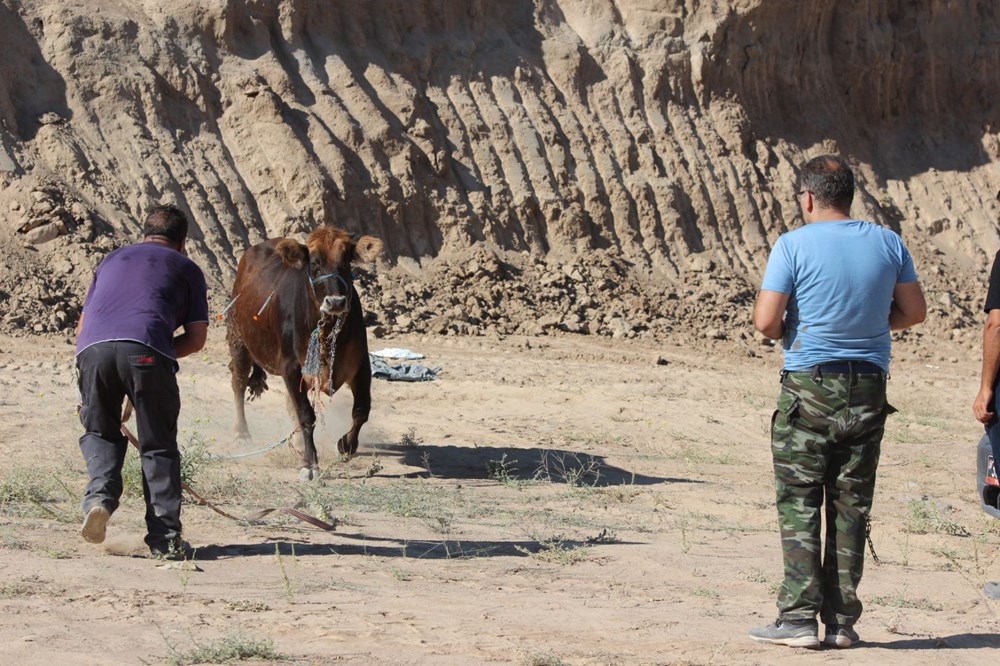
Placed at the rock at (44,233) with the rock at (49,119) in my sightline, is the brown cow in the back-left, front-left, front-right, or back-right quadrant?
back-right

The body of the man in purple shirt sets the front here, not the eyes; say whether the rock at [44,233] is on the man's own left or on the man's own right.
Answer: on the man's own left

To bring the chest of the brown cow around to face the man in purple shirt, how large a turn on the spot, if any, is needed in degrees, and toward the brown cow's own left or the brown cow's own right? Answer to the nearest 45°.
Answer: approximately 45° to the brown cow's own right

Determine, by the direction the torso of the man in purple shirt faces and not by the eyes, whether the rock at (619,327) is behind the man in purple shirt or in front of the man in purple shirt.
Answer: in front

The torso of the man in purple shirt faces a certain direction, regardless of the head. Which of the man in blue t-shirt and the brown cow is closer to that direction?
the brown cow

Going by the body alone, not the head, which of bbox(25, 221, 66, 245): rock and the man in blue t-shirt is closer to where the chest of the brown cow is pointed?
the man in blue t-shirt

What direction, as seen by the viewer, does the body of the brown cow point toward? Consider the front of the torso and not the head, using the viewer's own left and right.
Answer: facing the viewer and to the right of the viewer

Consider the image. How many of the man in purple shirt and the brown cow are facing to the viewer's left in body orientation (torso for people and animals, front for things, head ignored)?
0

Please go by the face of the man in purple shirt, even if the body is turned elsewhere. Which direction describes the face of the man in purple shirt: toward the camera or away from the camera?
away from the camera

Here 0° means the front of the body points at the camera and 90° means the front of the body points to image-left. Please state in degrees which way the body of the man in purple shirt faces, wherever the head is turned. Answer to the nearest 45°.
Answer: approximately 225°

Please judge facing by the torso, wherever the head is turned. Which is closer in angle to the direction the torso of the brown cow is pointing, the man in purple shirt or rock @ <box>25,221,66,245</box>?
the man in purple shirt

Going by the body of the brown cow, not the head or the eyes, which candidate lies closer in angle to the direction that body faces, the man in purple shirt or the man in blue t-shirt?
the man in blue t-shirt
